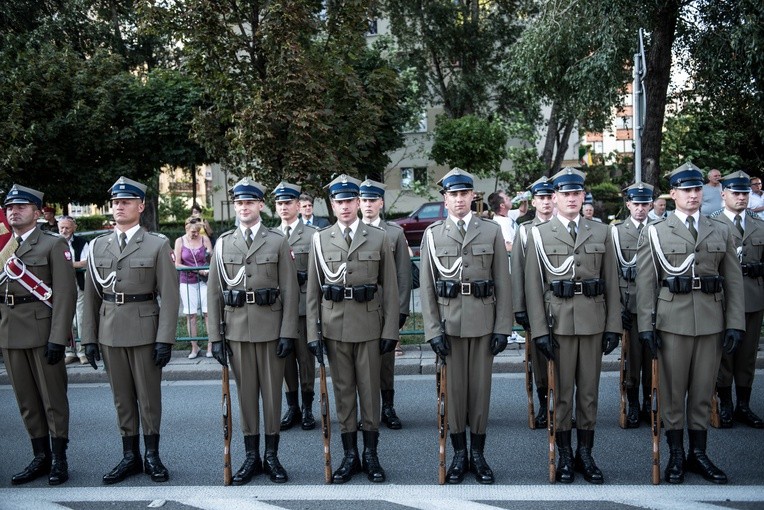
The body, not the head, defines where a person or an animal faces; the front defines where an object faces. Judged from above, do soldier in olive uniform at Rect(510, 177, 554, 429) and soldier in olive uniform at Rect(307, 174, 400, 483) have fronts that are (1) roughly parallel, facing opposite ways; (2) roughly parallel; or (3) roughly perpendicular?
roughly parallel

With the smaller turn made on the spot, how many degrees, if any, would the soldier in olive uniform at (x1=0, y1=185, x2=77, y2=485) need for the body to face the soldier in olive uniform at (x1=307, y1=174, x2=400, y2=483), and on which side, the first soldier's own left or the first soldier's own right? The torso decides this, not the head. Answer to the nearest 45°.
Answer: approximately 90° to the first soldier's own left

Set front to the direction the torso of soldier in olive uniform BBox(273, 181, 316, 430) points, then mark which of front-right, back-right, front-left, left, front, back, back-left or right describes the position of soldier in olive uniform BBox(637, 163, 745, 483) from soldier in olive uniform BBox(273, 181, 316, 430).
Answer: front-left

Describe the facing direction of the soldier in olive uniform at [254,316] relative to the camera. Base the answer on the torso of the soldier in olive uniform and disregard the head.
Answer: toward the camera

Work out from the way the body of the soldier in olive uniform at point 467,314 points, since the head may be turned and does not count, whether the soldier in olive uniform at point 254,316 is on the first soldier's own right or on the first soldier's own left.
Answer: on the first soldier's own right

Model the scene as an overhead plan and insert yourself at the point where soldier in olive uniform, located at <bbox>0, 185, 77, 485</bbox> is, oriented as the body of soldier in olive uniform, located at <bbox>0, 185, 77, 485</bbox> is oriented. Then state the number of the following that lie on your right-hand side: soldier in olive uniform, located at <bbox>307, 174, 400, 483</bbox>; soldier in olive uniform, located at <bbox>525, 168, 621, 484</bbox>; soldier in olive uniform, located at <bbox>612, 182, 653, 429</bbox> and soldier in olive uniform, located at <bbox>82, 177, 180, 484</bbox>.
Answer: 0

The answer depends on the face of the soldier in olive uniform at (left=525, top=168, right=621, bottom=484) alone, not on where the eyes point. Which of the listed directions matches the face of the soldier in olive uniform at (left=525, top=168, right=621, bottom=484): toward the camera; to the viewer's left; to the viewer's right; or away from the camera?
toward the camera

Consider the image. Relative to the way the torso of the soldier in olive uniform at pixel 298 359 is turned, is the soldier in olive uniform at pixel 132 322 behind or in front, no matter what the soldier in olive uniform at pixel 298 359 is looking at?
in front

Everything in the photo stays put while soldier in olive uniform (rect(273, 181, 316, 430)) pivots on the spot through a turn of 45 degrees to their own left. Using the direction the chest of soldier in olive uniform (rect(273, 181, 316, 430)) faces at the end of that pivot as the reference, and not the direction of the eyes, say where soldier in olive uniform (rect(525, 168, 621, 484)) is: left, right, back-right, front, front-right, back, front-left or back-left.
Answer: front

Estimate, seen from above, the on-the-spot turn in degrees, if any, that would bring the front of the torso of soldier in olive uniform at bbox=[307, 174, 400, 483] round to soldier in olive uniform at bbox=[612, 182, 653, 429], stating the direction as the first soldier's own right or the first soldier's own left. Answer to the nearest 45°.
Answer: approximately 135° to the first soldier's own left

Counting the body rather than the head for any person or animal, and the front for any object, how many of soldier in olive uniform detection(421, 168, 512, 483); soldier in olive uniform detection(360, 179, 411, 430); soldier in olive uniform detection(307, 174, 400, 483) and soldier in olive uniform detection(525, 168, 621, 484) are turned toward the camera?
4

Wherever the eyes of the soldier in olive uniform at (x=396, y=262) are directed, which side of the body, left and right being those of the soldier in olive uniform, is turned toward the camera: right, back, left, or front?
front

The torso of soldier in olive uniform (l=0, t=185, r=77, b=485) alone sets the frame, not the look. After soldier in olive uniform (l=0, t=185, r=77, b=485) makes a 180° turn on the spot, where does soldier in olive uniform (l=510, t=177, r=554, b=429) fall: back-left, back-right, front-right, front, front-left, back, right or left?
front-right

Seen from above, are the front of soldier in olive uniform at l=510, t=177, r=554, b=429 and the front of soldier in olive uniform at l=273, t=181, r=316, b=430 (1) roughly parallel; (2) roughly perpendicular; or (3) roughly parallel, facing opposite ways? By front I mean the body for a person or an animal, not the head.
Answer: roughly parallel

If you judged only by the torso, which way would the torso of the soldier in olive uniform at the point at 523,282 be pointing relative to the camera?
toward the camera

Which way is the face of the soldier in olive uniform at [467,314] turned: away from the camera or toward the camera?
toward the camera

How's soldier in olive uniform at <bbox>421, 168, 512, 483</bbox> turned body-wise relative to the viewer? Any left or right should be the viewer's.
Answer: facing the viewer

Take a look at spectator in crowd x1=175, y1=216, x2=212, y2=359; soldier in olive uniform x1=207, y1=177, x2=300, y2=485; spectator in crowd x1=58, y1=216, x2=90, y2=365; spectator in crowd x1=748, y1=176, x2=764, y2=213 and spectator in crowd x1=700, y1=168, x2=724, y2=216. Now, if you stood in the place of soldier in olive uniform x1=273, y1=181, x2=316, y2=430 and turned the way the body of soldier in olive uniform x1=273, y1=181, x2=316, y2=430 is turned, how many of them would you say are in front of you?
1

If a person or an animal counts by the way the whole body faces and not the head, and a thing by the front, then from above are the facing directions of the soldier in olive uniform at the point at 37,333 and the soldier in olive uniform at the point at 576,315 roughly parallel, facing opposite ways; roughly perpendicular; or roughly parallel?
roughly parallel

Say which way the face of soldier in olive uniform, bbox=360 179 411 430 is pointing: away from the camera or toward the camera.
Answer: toward the camera
